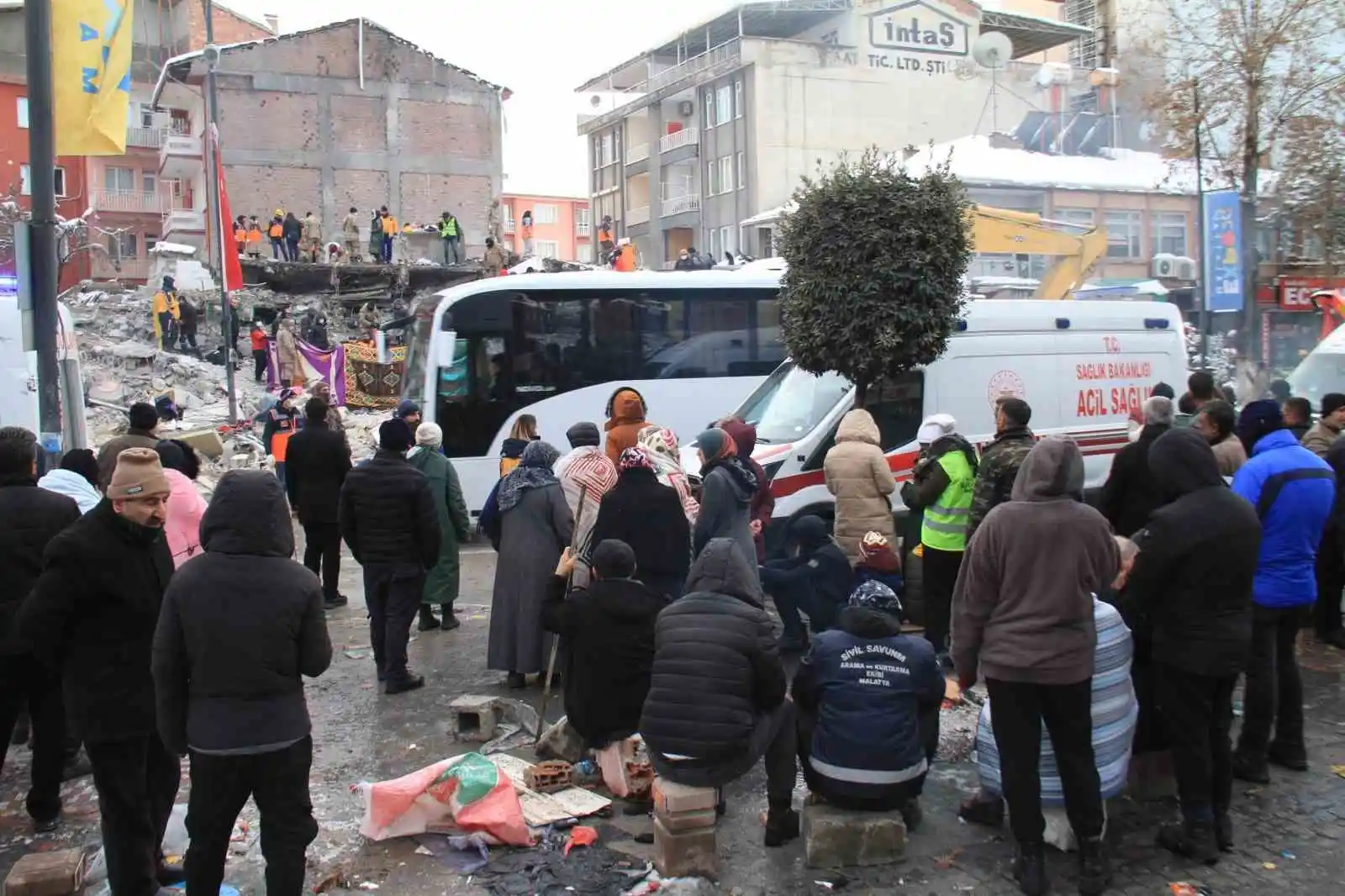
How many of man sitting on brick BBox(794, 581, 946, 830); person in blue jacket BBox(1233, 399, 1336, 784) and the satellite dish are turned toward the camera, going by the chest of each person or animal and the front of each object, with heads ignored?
1

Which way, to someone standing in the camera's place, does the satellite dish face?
facing the viewer

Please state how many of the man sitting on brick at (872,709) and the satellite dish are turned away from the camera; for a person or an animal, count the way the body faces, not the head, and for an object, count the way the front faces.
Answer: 1

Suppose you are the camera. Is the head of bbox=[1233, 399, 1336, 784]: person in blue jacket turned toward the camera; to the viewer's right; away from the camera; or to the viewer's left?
away from the camera

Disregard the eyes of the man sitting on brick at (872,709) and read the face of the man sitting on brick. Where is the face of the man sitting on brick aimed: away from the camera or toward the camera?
away from the camera

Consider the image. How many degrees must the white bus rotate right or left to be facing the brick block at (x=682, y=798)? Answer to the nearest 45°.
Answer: approximately 90° to its left

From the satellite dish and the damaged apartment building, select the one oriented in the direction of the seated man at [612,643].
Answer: the satellite dish

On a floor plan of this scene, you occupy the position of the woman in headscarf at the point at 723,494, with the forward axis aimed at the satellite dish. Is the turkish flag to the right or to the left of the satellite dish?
left

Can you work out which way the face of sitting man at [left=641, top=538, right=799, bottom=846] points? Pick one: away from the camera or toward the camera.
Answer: away from the camera

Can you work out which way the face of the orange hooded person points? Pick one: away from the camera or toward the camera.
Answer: away from the camera

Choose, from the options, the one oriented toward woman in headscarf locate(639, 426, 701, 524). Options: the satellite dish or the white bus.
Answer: the satellite dish

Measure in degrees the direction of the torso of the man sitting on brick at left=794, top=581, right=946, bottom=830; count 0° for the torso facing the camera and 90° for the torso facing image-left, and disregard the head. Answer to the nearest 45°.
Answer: approximately 180°
